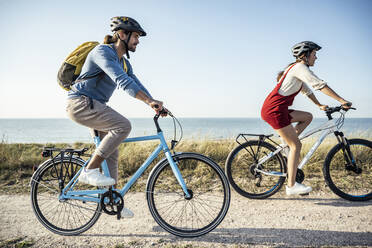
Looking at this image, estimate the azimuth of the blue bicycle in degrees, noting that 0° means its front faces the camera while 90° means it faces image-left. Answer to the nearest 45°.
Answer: approximately 270°

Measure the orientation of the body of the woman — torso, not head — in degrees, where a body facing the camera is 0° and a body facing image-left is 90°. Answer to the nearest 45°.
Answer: approximately 270°

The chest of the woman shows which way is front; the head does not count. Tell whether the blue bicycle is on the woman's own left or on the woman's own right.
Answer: on the woman's own right

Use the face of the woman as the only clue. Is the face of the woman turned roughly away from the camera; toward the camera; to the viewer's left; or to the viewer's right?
to the viewer's right

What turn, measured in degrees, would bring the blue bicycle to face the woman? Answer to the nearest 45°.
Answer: approximately 45° to its left

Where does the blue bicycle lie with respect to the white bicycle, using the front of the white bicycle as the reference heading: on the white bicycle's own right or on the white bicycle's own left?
on the white bicycle's own right

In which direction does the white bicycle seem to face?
to the viewer's right
